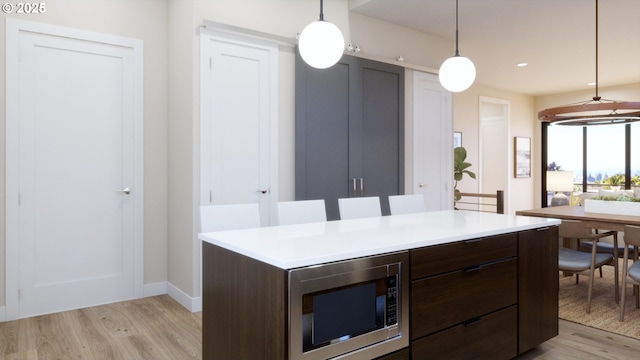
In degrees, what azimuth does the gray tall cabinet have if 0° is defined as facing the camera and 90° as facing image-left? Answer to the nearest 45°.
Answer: approximately 315°

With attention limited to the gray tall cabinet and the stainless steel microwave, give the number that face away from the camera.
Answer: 0

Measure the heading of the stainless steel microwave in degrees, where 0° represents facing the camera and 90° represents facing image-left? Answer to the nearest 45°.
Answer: approximately 315°

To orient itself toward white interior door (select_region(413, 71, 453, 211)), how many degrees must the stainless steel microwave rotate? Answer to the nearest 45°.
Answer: approximately 135° to its left

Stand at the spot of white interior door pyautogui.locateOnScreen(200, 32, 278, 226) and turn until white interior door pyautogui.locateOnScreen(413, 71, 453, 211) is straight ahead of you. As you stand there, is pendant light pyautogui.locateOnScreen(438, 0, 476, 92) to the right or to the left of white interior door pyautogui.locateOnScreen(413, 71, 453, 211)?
right

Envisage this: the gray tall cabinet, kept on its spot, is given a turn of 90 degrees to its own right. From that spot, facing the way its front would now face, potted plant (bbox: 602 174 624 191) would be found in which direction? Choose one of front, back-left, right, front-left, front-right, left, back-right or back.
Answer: back

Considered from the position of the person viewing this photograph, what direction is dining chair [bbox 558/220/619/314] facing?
facing away from the viewer and to the right of the viewer

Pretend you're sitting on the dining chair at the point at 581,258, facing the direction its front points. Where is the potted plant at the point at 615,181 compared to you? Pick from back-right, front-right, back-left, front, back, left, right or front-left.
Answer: front-left

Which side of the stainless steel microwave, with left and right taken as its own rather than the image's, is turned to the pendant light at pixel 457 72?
left

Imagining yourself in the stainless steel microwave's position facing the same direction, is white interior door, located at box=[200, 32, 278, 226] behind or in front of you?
behind
